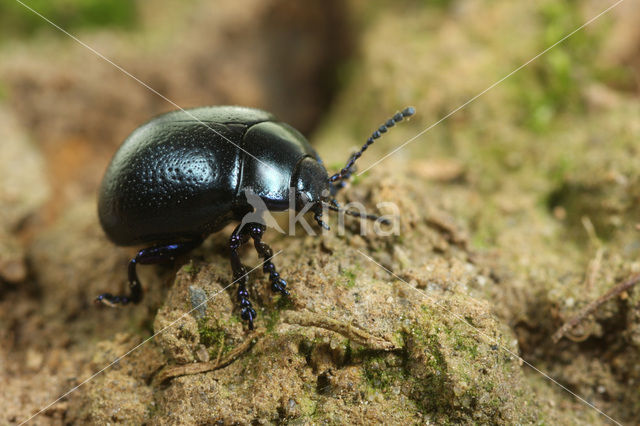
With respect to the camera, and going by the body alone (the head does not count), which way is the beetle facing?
to the viewer's right

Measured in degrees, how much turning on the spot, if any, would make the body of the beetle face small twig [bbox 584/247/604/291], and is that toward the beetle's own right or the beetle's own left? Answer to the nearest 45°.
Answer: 0° — it already faces it

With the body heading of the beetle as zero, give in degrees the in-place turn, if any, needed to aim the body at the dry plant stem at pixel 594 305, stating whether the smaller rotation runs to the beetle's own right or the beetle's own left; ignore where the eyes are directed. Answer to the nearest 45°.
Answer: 0° — it already faces it

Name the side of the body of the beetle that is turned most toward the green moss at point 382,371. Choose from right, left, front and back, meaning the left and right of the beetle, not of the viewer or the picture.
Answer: front
